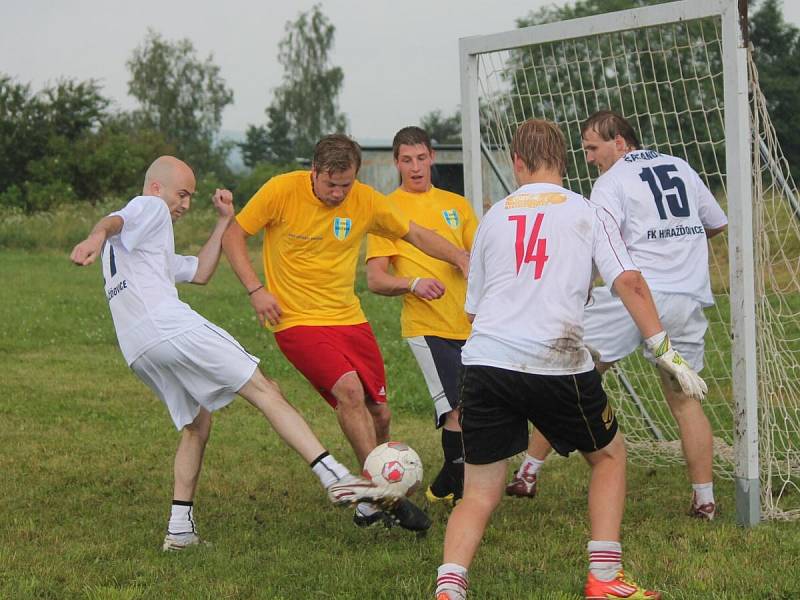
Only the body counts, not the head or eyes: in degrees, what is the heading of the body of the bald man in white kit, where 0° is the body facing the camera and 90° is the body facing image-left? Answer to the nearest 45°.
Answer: approximately 270°

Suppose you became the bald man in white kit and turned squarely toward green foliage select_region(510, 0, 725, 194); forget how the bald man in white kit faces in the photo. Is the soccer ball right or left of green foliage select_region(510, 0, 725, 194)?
right

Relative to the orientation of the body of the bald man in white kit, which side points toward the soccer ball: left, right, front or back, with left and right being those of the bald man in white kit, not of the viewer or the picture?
front

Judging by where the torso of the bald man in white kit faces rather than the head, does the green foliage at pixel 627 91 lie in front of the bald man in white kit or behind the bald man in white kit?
in front
